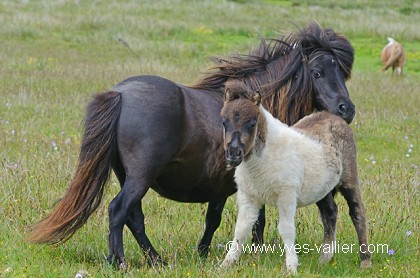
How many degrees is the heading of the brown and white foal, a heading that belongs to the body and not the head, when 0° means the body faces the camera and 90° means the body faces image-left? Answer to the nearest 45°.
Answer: approximately 45°
